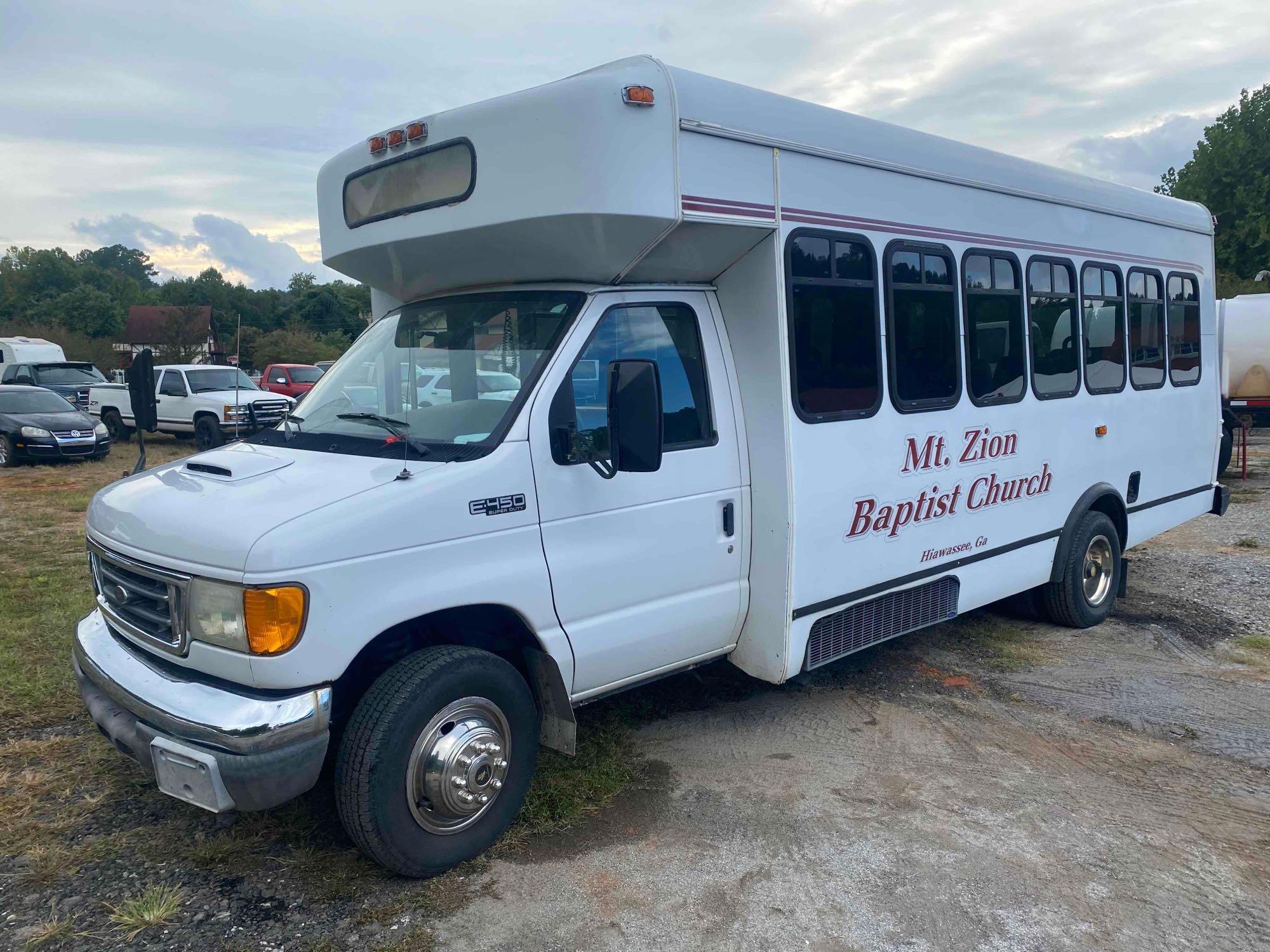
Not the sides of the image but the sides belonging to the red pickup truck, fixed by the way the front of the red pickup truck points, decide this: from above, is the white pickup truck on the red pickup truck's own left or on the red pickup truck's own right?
on the red pickup truck's own right

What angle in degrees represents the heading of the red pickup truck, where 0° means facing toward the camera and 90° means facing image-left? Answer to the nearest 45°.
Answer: approximately 315°

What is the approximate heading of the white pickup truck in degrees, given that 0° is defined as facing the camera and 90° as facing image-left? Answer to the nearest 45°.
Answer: approximately 315°

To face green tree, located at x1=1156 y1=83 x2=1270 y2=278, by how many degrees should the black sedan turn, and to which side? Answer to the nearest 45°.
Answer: approximately 45° to its left

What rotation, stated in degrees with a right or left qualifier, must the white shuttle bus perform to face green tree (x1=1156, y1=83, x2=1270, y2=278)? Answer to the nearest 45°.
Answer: approximately 180°

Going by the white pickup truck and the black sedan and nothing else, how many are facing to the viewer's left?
0

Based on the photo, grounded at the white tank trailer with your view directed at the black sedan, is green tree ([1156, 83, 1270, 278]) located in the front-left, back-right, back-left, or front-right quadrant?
back-right

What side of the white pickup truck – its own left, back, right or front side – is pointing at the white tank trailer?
front

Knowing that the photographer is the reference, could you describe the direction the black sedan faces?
facing the viewer and to the right of the viewer

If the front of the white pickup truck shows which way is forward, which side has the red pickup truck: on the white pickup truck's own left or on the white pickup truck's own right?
on the white pickup truck's own left

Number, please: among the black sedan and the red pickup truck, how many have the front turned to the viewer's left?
0

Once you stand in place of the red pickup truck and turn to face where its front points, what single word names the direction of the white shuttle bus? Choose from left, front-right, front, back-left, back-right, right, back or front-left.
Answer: front-right
